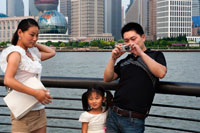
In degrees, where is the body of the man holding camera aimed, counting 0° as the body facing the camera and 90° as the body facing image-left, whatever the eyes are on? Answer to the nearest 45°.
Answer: approximately 45°

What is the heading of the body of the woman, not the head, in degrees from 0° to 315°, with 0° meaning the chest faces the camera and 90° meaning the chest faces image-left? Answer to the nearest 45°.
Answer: approximately 315°
